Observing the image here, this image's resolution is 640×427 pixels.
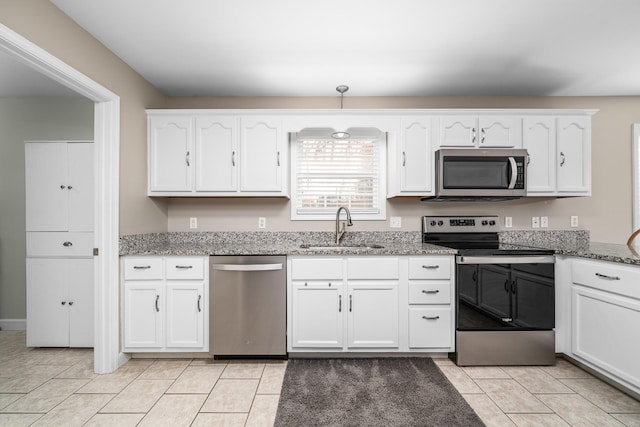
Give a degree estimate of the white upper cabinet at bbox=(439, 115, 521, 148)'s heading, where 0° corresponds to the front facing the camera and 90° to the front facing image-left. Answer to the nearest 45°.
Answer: approximately 0°

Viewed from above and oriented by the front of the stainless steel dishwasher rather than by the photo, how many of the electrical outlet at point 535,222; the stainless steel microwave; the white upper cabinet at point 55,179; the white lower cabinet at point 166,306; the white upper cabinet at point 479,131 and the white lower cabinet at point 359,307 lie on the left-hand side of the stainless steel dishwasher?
4

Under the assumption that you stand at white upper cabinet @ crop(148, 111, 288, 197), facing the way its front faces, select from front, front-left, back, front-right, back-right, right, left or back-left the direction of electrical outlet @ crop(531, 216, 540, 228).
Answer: left

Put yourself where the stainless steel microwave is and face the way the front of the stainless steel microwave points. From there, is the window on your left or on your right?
on your right

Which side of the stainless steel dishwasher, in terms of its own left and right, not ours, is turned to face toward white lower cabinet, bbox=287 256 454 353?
left

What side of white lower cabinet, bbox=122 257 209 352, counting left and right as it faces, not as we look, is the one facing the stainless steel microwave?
left

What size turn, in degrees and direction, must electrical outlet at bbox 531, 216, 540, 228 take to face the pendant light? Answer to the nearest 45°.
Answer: approximately 45° to its right

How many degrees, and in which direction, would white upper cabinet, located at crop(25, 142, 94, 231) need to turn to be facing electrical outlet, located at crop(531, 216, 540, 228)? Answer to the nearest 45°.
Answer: approximately 45° to its left

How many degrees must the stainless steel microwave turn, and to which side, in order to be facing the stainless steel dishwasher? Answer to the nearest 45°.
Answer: approximately 45° to its right
